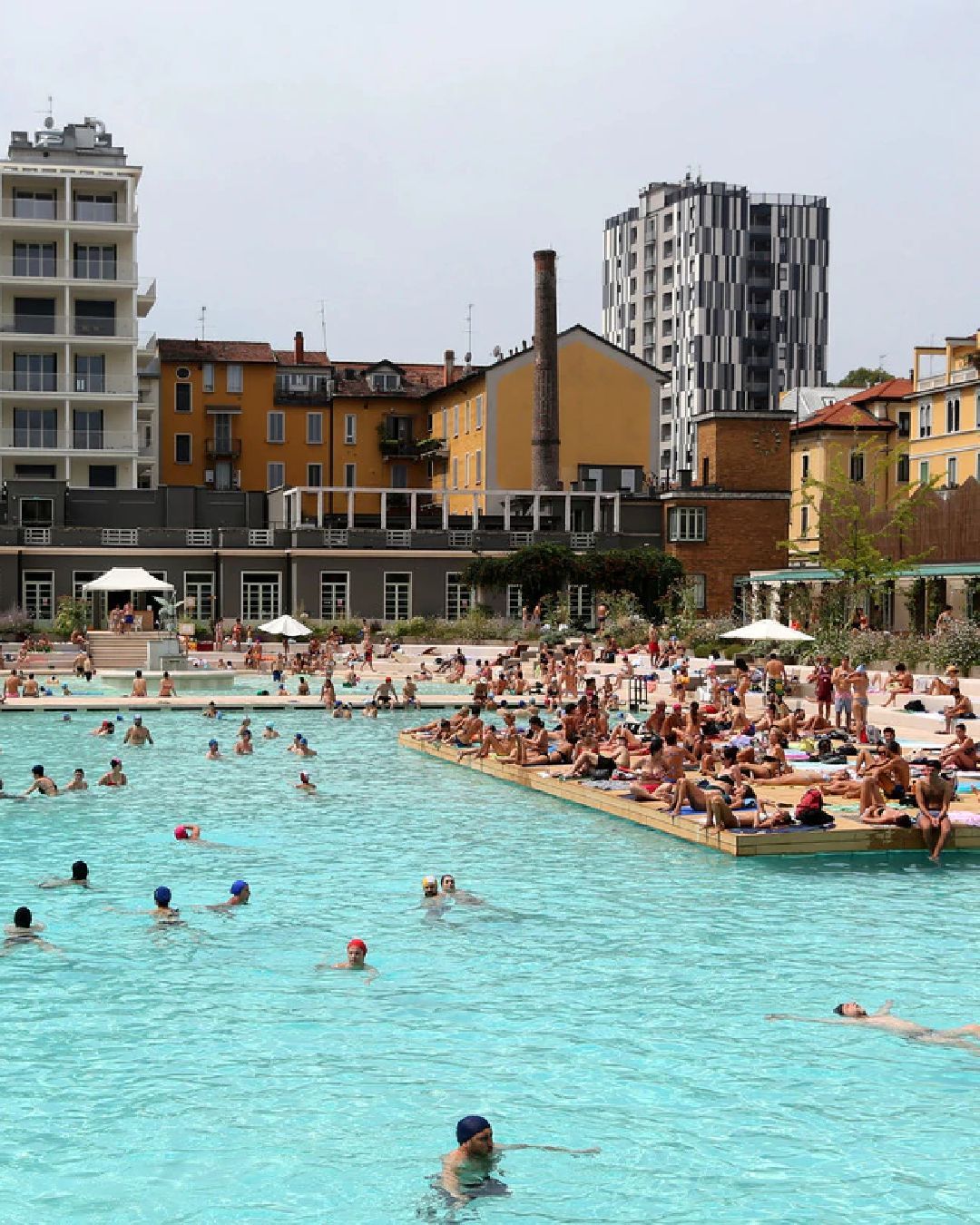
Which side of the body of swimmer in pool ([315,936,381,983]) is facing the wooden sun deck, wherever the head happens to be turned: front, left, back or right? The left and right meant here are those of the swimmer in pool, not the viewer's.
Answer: back

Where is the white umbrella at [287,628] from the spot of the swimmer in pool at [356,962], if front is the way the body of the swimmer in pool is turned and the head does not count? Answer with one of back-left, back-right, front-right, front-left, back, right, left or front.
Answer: back-right

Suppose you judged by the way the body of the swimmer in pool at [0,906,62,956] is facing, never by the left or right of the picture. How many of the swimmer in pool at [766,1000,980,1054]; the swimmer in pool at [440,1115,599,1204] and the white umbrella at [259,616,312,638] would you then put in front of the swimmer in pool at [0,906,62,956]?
1

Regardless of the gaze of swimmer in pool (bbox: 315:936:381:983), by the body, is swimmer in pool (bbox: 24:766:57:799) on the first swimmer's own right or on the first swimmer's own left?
on the first swimmer's own right
